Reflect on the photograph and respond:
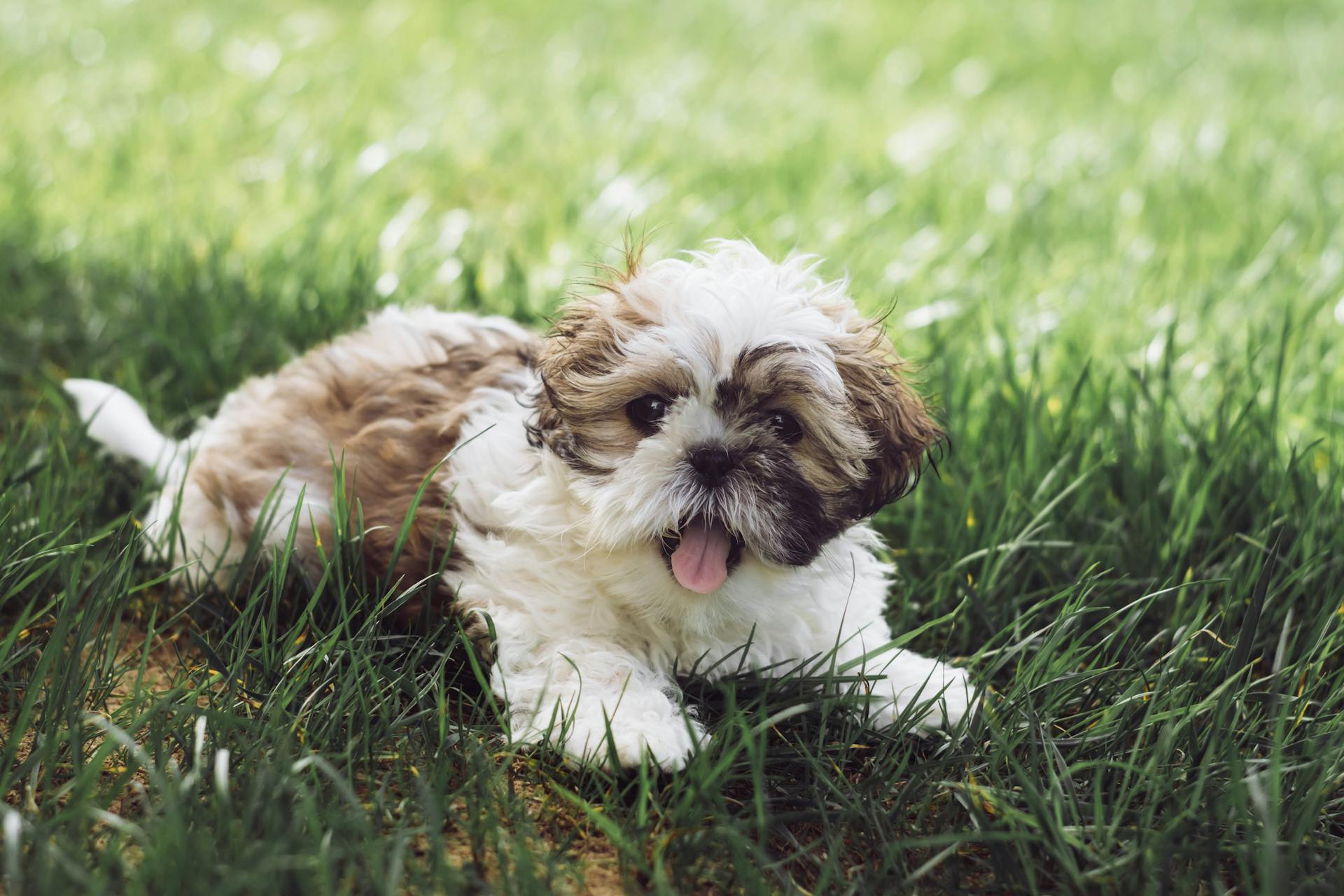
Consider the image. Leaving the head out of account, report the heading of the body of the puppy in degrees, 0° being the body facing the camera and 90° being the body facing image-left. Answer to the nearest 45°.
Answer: approximately 315°
